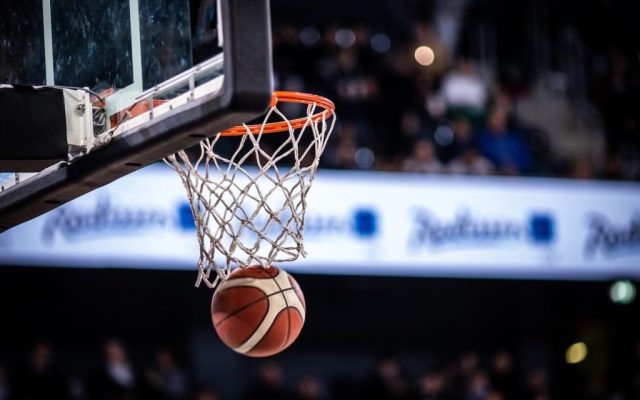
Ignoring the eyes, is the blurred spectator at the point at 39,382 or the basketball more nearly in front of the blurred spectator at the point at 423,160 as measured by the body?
the basketball

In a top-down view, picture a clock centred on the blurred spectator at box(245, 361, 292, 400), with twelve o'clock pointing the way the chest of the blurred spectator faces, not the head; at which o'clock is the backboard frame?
The backboard frame is roughly at 12 o'clock from the blurred spectator.

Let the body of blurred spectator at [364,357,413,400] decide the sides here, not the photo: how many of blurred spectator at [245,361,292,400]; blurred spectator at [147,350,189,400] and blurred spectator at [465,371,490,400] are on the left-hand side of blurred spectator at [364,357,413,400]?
1

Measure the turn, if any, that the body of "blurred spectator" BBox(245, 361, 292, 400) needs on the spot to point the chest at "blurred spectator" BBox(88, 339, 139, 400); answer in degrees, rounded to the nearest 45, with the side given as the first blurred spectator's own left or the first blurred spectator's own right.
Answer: approximately 45° to the first blurred spectator's own right

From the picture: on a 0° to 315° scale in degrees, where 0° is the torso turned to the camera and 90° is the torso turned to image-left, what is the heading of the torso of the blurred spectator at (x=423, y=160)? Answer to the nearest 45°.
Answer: approximately 0°
